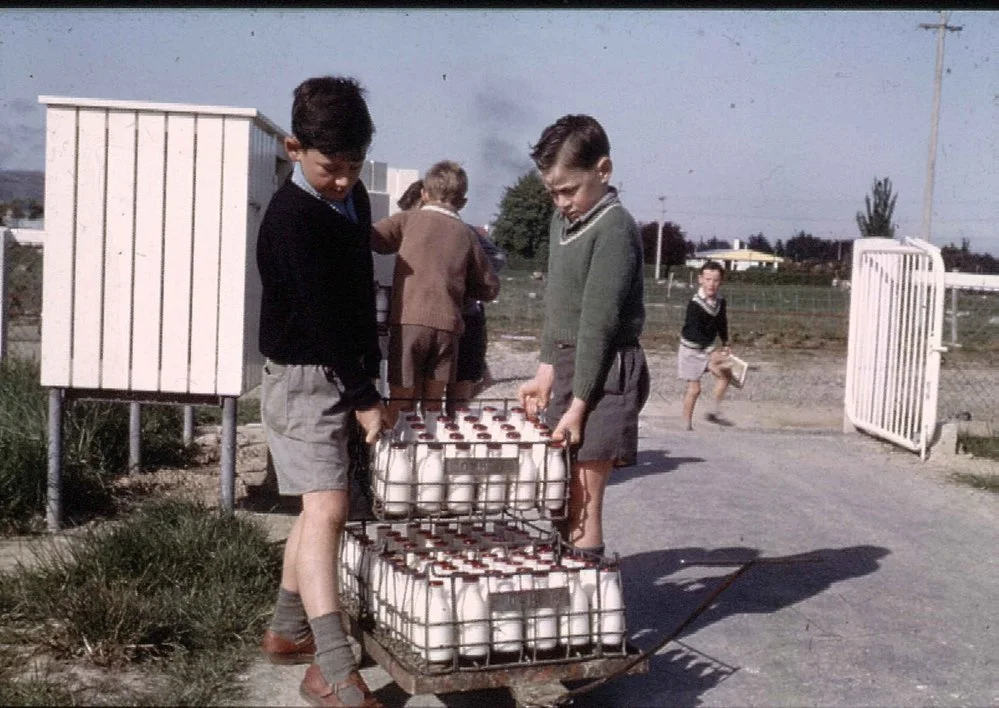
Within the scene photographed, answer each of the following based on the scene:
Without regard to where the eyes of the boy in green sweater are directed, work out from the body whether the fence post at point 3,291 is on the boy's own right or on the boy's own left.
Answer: on the boy's own right

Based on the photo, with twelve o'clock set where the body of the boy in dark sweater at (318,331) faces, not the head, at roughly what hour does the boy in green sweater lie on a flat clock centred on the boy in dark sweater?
The boy in green sweater is roughly at 10 o'clock from the boy in dark sweater.

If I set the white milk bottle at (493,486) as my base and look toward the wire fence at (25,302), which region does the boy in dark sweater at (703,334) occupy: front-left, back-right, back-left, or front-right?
front-right

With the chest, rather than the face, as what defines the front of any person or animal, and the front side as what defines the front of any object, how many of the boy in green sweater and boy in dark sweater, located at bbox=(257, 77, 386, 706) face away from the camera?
0

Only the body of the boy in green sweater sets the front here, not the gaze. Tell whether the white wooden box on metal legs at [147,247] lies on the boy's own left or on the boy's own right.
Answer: on the boy's own right

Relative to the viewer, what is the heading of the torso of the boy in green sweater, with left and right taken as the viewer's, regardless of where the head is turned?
facing the viewer and to the left of the viewer

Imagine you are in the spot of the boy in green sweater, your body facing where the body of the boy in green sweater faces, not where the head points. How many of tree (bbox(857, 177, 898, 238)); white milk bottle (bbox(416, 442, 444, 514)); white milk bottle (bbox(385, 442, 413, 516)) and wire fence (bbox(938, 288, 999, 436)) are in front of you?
2

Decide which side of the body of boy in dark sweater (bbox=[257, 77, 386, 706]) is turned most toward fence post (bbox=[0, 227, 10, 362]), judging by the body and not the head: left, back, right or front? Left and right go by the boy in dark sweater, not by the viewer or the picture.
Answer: back

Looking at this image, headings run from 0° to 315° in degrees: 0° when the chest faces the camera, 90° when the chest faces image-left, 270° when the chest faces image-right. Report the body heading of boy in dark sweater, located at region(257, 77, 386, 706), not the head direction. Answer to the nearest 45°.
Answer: approximately 315°

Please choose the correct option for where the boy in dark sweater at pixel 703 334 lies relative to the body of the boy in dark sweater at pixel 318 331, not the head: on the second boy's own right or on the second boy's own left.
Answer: on the second boy's own left

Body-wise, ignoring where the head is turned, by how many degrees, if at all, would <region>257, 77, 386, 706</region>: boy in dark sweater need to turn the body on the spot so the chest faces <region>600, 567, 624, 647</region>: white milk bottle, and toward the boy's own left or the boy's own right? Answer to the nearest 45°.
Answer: approximately 45° to the boy's own left

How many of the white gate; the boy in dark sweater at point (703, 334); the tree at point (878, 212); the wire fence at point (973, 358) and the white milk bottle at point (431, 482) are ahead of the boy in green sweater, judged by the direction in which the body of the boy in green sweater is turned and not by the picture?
1
